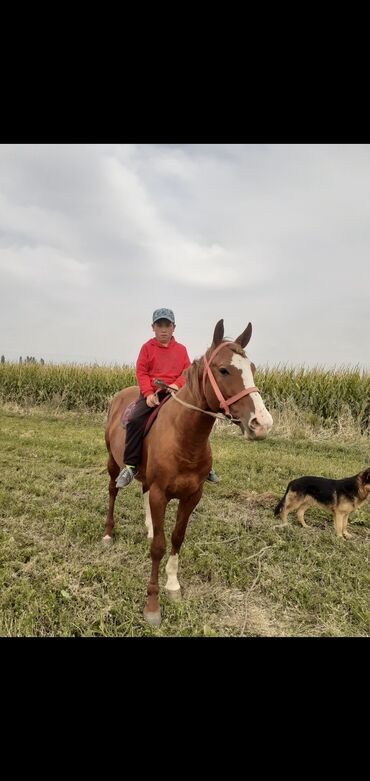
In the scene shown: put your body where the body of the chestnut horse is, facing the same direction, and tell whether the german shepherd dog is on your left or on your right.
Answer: on your left

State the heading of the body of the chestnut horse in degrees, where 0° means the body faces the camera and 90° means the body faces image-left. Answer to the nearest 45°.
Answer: approximately 315°
